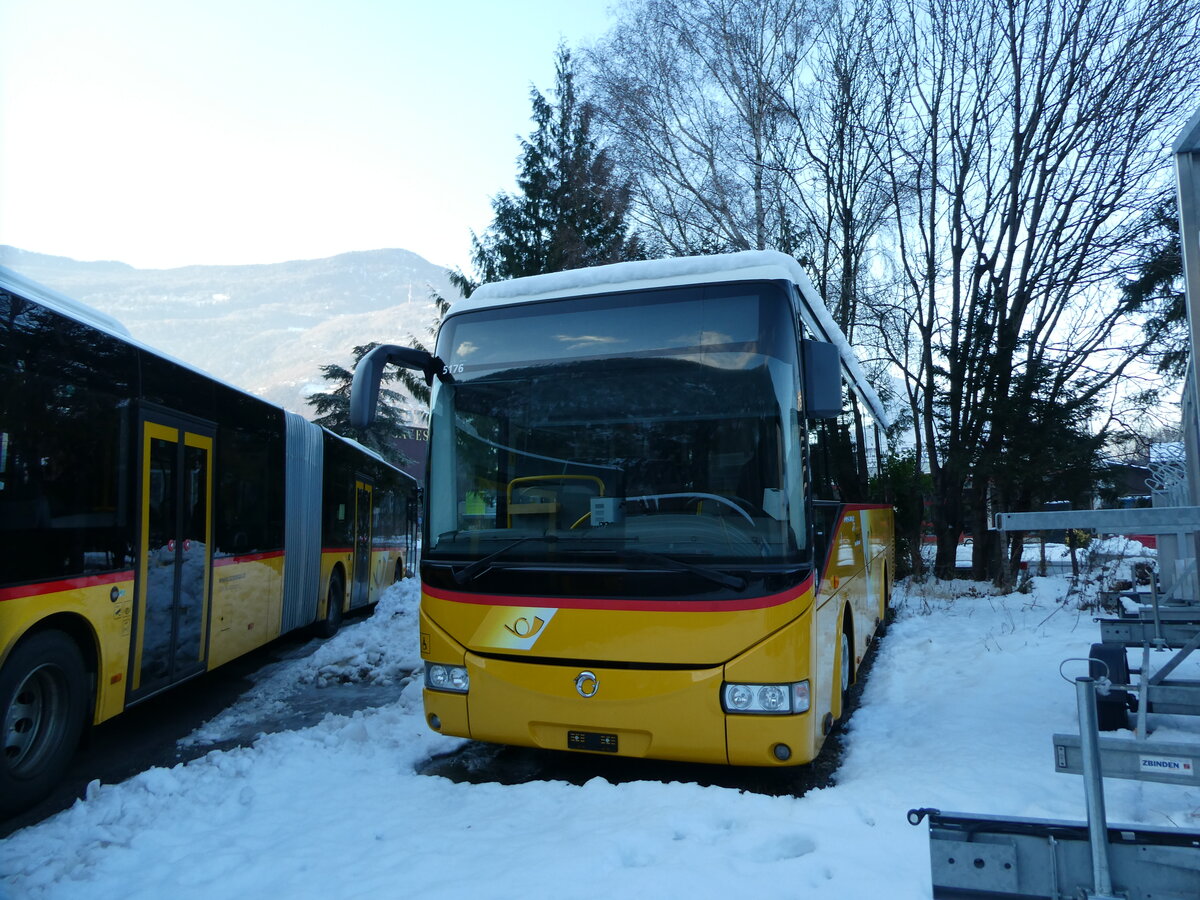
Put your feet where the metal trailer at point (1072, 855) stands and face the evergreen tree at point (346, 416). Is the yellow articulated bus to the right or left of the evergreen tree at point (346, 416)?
left

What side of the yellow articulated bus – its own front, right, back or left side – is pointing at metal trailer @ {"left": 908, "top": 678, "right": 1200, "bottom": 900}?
right

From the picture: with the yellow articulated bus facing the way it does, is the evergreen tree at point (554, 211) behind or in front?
in front

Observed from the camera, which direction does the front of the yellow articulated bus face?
facing away from the viewer and to the right of the viewer

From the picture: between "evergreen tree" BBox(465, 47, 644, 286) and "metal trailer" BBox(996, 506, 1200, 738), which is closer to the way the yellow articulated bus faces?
the evergreen tree
